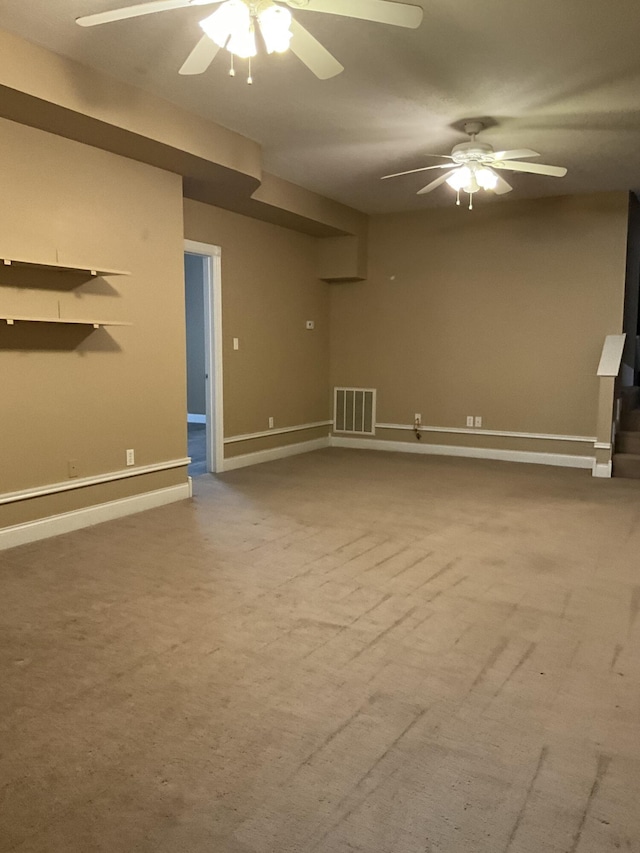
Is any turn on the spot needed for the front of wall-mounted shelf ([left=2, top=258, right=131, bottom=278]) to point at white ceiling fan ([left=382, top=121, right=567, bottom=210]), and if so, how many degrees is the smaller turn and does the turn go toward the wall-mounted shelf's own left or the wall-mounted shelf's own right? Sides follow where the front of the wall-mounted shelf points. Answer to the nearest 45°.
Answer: approximately 45° to the wall-mounted shelf's own left

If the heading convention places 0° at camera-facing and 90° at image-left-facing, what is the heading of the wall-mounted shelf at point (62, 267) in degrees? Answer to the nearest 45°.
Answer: approximately 315°

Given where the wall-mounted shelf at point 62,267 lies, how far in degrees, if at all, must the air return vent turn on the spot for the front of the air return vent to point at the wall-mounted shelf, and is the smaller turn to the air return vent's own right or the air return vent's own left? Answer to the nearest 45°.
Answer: approximately 45° to the air return vent's own right

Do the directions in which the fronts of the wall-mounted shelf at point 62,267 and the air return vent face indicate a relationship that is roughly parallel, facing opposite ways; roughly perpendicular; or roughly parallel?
roughly perpendicular

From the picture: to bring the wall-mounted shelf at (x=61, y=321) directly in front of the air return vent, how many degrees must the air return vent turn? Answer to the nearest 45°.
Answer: approximately 45° to its right

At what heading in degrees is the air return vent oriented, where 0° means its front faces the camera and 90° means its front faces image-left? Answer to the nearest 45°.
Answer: approximately 0°
